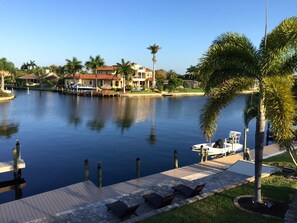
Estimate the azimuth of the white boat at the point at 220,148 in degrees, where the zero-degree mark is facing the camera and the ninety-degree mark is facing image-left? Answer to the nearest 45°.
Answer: approximately 45°

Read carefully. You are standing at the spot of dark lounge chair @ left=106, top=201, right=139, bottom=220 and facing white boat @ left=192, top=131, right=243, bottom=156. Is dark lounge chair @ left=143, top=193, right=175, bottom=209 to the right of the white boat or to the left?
right

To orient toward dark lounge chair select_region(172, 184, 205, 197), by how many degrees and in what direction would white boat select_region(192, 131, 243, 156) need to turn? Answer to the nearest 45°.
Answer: approximately 45° to its left

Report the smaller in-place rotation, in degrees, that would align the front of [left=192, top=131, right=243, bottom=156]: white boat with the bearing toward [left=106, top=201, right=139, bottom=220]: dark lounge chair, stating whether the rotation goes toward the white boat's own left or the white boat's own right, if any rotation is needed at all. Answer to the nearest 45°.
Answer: approximately 45° to the white boat's own left

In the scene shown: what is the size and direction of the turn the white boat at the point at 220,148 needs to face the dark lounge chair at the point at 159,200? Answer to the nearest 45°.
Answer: approximately 45° to its left

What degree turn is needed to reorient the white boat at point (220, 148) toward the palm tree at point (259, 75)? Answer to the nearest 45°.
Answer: approximately 45° to its left
